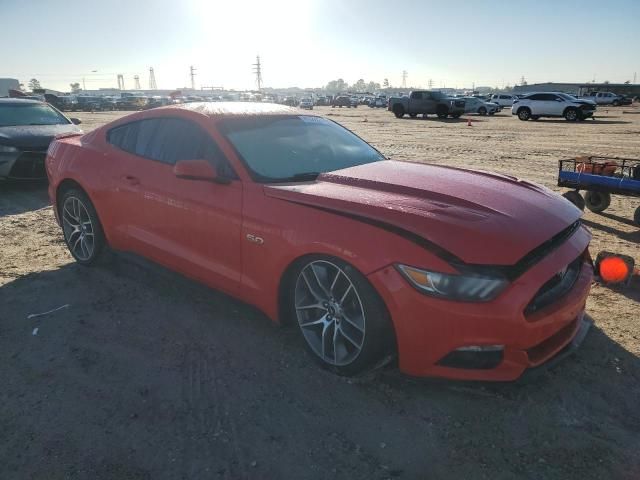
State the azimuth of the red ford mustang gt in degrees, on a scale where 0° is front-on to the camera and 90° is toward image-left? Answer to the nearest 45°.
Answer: approximately 315°

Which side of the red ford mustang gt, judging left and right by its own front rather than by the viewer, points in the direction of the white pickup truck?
left

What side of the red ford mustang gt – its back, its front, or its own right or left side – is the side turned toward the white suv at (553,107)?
left

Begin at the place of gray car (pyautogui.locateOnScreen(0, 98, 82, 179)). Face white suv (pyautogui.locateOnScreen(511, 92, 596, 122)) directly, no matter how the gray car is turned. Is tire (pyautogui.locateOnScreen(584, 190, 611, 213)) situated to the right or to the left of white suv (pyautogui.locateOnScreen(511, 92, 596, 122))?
right

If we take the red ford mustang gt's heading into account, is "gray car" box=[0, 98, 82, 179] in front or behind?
behind
